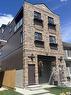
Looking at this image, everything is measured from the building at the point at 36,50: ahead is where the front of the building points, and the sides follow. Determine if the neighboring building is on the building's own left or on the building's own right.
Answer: on the building's own left

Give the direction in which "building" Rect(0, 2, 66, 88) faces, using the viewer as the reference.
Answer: facing the viewer and to the right of the viewer
